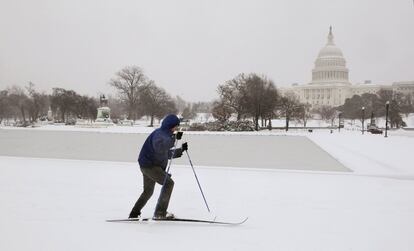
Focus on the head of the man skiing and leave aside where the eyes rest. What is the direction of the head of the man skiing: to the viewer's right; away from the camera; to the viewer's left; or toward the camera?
to the viewer's right

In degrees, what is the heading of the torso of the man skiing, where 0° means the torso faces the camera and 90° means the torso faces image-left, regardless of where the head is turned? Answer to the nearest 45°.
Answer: approximately 270°
